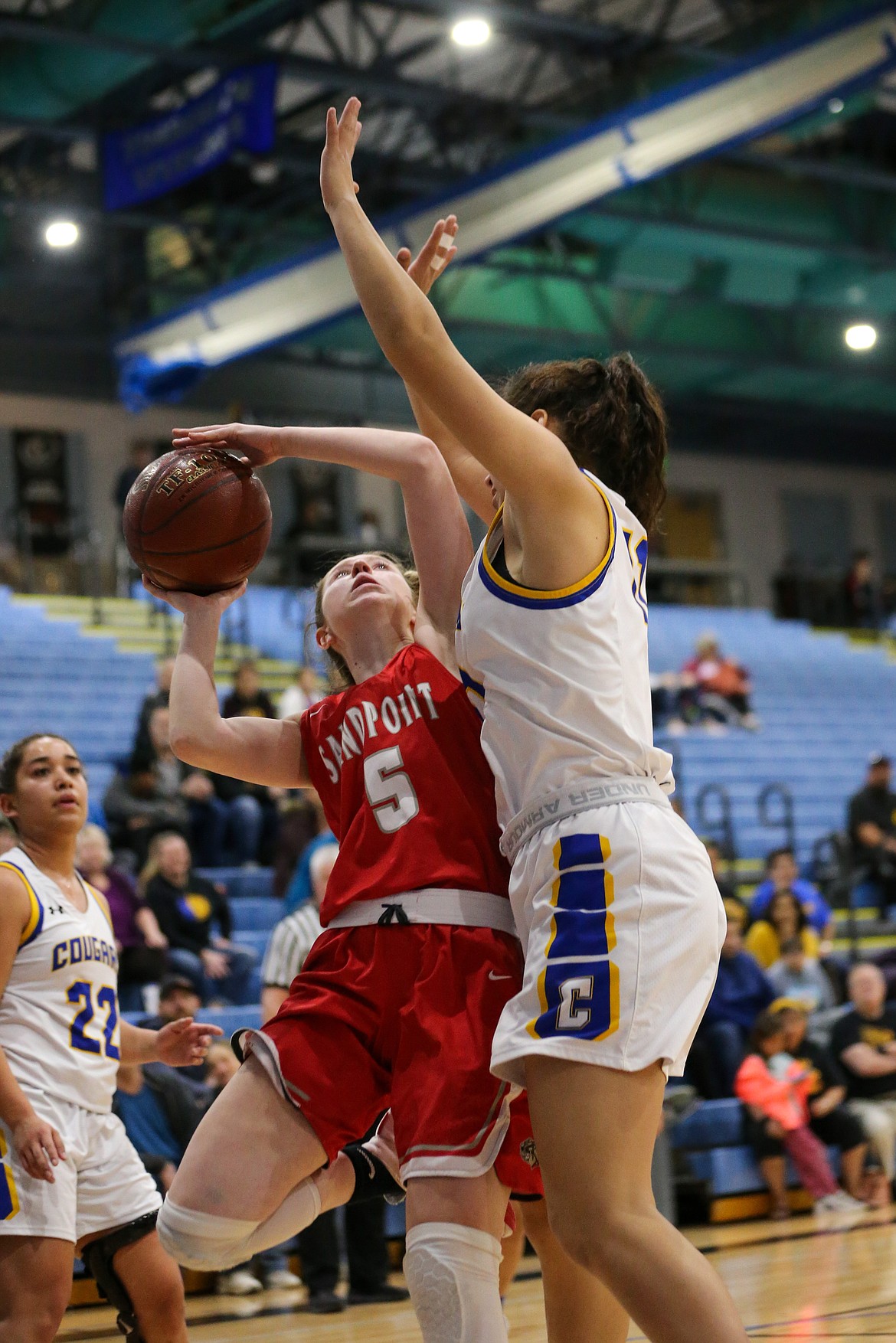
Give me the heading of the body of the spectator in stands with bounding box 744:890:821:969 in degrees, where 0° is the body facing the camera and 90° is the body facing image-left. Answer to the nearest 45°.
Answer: approximately 0°

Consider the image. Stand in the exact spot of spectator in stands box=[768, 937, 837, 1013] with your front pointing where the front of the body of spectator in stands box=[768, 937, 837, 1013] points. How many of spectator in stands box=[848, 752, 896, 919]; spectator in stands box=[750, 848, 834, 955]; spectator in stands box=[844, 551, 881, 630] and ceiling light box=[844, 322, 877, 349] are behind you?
4

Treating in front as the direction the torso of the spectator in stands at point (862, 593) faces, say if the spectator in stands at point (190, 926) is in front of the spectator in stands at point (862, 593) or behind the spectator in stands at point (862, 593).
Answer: in front

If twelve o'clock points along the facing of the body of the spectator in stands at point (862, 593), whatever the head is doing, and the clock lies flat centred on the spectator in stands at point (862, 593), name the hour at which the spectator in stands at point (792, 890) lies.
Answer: the spectator in stands at point (792, 890) is roughly at 12 o'clock from the spectator in stands at point (862, 593).

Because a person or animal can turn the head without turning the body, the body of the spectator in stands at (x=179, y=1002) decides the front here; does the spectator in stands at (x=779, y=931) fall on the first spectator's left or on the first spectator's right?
on the first spectator's left

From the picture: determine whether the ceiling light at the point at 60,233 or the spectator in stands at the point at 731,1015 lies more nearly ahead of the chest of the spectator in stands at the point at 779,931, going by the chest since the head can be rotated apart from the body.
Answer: the spectator in stands

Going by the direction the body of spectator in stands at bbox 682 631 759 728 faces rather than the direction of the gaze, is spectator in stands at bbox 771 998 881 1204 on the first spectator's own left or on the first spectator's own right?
on the first spectator's own left

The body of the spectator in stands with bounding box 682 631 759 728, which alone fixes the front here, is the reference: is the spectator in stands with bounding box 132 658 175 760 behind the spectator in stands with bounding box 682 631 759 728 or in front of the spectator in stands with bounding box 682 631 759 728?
in front

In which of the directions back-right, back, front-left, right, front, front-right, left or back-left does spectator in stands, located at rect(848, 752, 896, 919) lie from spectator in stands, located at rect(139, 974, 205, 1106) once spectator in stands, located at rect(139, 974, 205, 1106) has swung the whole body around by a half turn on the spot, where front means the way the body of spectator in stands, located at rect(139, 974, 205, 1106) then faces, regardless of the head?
right

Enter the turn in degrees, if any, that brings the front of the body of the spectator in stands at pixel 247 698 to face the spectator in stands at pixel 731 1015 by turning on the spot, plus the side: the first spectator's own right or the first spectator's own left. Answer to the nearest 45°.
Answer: approximately 45° to the first spectator's own left

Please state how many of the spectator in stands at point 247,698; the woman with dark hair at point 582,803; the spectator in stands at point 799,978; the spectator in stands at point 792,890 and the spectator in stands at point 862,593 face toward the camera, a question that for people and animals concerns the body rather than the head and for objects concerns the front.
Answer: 4

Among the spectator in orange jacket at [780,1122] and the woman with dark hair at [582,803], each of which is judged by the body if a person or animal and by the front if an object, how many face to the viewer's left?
1

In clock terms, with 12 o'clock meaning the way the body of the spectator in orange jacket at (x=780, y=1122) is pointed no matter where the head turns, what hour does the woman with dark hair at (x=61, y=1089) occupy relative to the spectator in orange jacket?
The woman with dark hair is roughly at 2 o'clock from the spectator in orange jacket.
